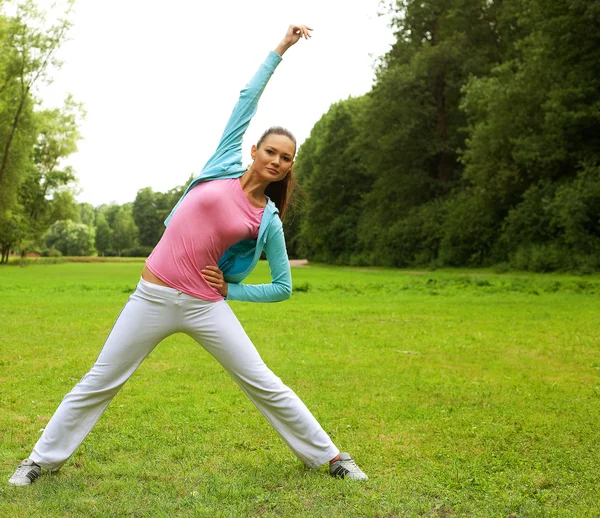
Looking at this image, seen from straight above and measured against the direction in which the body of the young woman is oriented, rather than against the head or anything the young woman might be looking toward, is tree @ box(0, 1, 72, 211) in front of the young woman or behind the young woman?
behind

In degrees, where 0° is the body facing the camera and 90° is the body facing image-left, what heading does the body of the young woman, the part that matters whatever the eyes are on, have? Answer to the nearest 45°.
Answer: approximately 0°
